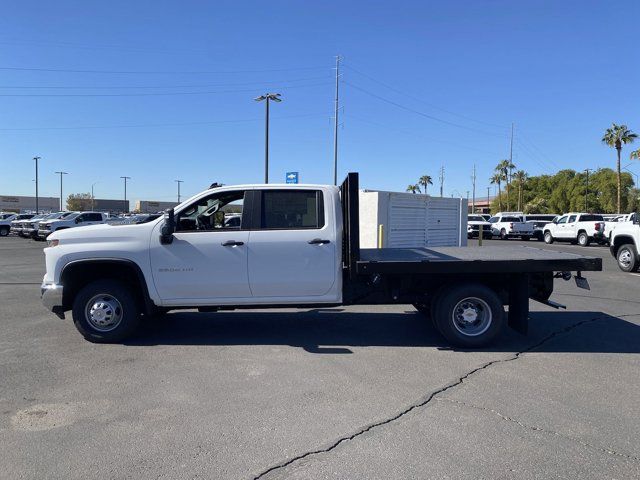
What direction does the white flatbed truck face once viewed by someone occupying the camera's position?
facing to the left of the viewer

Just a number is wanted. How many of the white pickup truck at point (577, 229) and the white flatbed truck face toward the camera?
0

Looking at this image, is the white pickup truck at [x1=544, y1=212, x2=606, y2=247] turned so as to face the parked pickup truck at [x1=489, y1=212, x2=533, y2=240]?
yes

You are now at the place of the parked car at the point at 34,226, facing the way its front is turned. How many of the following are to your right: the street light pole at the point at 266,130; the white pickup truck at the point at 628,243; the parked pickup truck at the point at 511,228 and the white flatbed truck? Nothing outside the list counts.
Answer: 0

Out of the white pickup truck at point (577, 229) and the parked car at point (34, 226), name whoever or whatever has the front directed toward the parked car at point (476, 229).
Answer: the white pickup truck

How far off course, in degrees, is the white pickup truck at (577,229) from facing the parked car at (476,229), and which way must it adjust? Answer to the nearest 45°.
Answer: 0° — it already faces it

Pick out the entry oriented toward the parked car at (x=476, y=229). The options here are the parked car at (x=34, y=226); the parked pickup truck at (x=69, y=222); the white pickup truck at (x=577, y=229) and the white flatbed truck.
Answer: the white pickup truck

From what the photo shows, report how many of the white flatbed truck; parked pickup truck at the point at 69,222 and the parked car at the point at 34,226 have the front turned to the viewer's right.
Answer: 0

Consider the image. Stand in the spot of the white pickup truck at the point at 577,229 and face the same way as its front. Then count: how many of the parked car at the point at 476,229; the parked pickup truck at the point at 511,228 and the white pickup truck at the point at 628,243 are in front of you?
2

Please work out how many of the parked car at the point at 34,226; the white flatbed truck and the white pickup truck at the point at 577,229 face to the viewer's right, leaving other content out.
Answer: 0

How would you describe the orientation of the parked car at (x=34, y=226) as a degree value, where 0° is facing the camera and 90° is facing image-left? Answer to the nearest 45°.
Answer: approximately 45°
